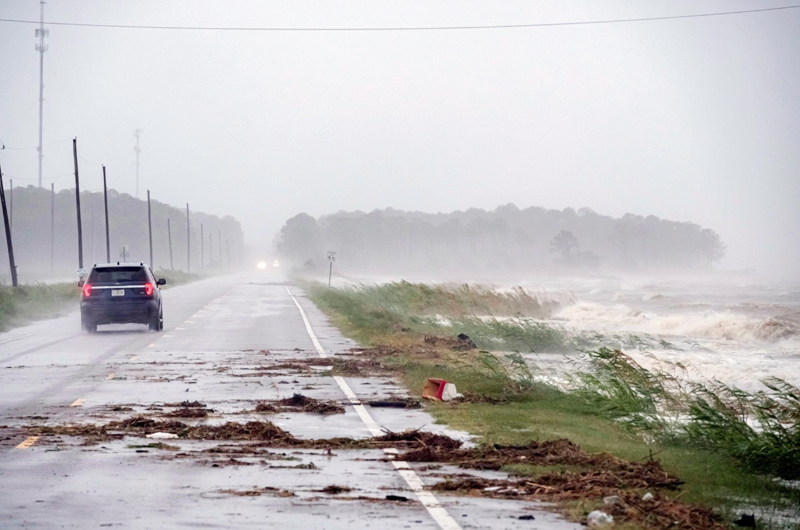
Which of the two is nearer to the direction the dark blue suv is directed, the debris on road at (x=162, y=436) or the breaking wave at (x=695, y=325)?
the breaking wave

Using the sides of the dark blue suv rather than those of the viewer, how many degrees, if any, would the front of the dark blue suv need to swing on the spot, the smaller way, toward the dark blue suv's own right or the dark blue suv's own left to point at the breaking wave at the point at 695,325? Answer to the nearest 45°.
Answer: approximately 90° to the dark blue suv's own right

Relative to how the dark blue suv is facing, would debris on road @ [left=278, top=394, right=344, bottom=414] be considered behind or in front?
behind

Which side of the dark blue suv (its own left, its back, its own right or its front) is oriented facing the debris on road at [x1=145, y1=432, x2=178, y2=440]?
back

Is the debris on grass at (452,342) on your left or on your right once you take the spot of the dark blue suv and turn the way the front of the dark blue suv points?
on your right

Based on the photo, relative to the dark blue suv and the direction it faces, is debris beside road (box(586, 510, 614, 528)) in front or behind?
behind

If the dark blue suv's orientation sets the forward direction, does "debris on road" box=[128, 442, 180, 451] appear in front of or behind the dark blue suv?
behind

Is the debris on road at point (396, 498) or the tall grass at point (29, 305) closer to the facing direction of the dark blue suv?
the tall grass

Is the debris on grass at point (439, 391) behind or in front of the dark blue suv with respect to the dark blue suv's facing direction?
behind

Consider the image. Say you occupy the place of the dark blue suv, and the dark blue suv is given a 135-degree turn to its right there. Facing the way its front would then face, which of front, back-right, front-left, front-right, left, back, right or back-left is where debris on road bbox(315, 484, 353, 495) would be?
front-right

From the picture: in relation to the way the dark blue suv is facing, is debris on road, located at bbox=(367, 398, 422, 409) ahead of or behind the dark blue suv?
behind

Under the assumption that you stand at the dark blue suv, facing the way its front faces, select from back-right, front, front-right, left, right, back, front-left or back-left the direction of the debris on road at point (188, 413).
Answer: back

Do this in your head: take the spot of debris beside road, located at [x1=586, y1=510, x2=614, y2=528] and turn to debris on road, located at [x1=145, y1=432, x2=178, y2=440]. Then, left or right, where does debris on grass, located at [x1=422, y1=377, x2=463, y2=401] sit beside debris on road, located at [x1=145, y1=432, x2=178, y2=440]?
right

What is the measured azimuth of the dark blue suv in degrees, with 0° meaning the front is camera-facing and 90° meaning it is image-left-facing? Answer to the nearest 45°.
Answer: approximately 180°

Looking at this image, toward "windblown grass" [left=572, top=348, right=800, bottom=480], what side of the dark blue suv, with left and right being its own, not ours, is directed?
back

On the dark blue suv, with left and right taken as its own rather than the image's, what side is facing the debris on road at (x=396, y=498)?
back
